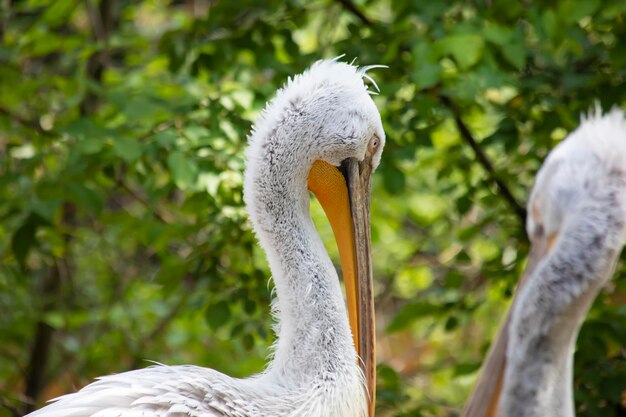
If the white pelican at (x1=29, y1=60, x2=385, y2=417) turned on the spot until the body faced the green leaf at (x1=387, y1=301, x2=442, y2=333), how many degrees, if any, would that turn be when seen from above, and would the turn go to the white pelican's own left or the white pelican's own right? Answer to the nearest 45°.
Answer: approximately 45° to the white pelican's own left

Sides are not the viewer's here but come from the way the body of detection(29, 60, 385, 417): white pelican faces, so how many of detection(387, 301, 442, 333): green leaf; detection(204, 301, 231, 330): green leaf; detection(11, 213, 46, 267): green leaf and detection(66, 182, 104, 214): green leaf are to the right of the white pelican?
0

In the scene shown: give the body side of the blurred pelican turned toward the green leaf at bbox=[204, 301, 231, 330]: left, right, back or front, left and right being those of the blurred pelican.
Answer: front

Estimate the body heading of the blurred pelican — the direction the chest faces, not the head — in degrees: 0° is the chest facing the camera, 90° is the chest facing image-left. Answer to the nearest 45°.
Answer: approximately 135°

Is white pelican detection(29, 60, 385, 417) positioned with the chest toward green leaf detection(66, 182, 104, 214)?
no

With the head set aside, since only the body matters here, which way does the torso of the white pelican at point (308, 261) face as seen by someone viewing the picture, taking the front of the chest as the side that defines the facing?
to the viewer's right

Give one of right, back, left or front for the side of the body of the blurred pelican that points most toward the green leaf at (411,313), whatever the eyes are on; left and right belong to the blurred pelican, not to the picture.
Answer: front

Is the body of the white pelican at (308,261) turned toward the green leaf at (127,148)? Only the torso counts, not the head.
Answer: no

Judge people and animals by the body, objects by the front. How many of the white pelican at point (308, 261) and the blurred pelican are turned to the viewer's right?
1

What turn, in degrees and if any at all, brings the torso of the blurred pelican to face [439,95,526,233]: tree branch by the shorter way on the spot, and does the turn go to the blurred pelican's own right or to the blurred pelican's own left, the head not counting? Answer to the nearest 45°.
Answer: approximately 45° to the blurred pelican's own right

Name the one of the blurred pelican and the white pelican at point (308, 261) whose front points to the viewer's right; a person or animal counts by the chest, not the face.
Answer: the white pelican

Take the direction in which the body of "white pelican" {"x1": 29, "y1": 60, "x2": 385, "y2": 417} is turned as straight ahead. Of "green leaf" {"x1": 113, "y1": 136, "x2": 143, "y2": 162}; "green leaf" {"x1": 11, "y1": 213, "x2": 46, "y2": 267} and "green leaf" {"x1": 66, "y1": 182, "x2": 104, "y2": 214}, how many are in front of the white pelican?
0
